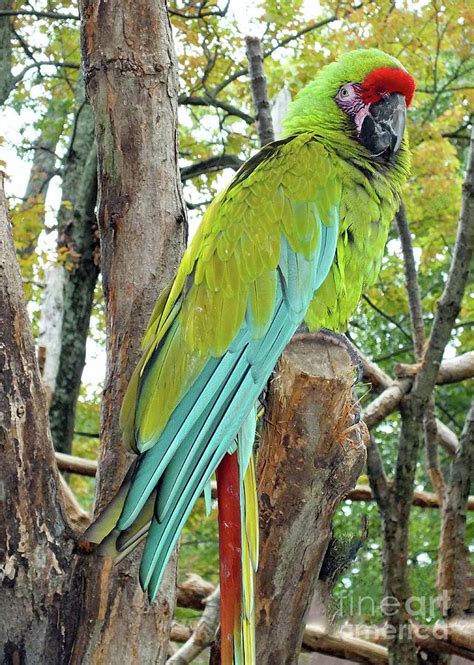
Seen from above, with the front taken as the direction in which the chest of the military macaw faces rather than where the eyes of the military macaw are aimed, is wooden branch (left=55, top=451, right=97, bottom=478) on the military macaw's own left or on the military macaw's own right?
on the military macaw's own left

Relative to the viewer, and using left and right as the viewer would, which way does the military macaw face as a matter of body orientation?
facing to the right of the viewer

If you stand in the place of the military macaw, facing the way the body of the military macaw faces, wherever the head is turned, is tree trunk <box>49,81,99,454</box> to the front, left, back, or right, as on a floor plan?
left

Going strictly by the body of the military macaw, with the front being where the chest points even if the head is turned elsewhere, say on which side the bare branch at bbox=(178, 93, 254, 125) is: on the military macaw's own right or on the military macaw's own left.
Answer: on the military macaw's own left

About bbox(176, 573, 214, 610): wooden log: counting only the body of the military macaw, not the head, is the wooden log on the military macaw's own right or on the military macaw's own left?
on the military macaw's own left
